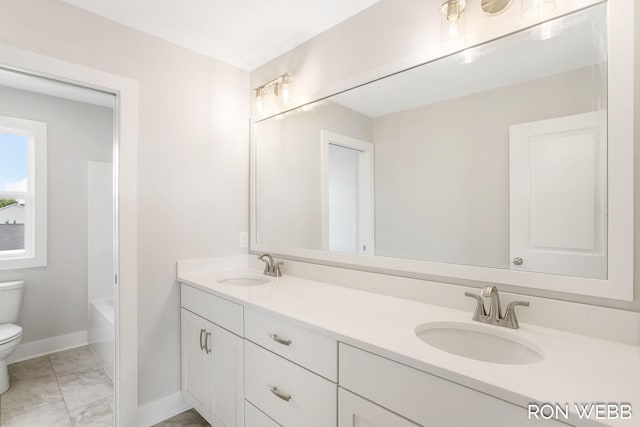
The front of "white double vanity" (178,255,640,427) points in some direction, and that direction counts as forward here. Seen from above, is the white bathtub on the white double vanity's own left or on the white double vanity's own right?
on the white double vanity's own right

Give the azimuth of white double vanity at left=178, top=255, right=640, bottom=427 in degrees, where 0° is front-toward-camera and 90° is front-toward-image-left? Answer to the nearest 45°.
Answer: approximately 45°

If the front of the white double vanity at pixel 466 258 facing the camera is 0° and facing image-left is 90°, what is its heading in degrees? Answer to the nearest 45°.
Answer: approximately 45°

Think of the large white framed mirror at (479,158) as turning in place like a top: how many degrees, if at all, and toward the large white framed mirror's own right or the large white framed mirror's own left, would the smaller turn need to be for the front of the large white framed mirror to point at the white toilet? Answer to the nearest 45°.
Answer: approximately 45° to the large white framed mirror's own right

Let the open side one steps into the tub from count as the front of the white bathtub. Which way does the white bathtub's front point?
to the viewer's left

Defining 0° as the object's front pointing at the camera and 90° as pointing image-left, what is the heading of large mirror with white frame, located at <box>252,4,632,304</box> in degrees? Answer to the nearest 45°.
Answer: approximately 45°
